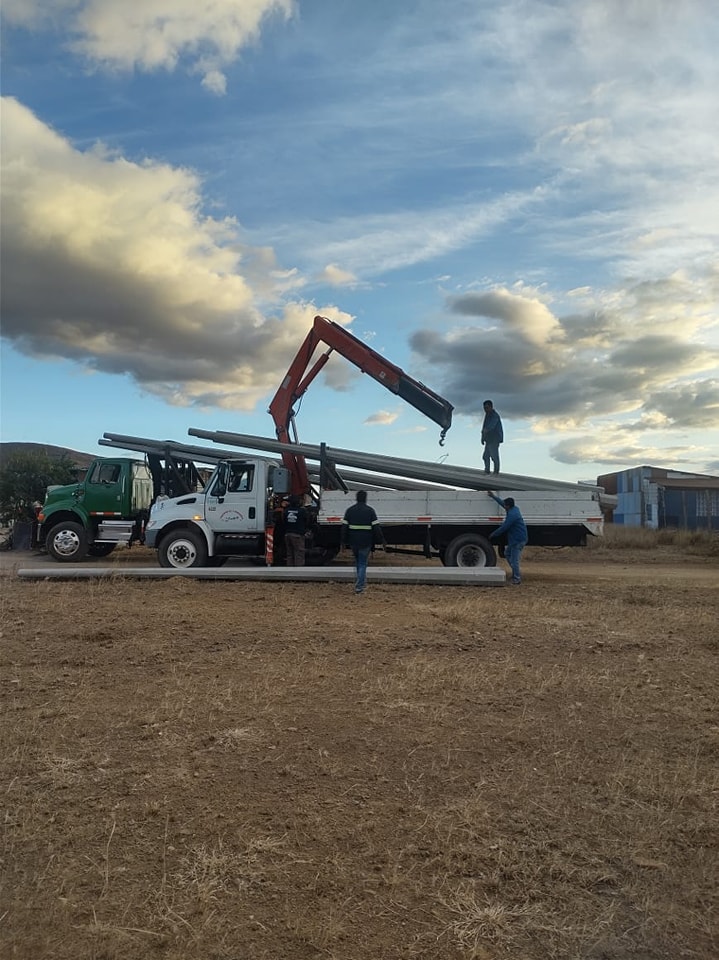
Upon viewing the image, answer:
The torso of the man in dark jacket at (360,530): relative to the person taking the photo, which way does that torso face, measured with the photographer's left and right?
facing away from the viewer

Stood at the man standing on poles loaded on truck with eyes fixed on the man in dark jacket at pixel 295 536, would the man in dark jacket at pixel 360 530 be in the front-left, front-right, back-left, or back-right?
front-left

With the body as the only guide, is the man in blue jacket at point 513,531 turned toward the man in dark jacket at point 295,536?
yes

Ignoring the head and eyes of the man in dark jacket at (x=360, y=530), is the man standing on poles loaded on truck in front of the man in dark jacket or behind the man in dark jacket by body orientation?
in front

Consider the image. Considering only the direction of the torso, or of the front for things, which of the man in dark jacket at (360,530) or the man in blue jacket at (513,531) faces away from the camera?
the man in dark jacket

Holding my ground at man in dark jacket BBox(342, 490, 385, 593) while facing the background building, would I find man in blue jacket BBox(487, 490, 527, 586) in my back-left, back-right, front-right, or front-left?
front-right

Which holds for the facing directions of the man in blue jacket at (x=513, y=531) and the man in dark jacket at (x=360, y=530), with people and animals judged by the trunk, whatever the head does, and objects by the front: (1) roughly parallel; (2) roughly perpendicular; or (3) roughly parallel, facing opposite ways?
roughly perpendicular

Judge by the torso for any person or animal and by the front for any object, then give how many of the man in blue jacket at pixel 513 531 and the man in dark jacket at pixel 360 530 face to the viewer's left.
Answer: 1

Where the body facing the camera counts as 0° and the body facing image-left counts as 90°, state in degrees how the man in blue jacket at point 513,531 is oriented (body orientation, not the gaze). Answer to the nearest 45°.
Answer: approximately 90°

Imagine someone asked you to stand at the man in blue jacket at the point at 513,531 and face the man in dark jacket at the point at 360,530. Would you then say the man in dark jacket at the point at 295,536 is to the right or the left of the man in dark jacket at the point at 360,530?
right

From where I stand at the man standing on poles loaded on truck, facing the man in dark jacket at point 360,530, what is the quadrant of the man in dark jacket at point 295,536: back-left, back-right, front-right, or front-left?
front-right

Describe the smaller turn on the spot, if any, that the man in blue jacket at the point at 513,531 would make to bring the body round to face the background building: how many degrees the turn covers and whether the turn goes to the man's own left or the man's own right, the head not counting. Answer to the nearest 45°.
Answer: approximately 90° to the man's own right

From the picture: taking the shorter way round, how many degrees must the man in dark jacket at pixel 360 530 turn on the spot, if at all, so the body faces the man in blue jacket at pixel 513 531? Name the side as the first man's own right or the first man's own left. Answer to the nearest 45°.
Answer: approximately 45° to the first man's own right

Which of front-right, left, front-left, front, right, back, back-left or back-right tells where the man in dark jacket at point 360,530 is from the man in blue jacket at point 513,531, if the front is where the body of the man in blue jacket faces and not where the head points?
front-left
